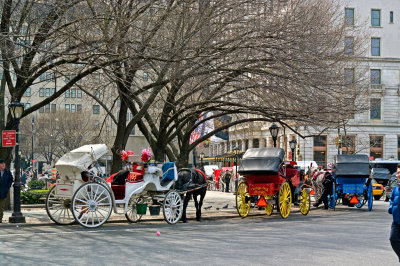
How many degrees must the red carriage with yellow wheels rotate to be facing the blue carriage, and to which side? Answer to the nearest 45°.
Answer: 0° — it already faces it

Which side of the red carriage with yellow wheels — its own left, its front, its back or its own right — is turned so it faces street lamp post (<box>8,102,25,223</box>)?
back

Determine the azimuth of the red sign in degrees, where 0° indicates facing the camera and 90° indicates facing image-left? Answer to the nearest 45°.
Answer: approximately 0°

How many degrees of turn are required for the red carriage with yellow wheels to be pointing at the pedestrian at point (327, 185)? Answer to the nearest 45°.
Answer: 0° — it already faces them

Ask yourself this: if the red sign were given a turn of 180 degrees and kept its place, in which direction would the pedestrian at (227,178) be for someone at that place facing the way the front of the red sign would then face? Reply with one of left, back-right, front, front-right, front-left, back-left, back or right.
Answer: front-right

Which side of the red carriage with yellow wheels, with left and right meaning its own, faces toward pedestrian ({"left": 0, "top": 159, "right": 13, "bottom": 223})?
back

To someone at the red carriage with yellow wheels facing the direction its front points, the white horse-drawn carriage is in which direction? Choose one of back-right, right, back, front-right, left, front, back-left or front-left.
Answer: back

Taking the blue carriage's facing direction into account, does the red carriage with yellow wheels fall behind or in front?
behind

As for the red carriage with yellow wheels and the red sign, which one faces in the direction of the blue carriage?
the red carriage with yellow wheels
